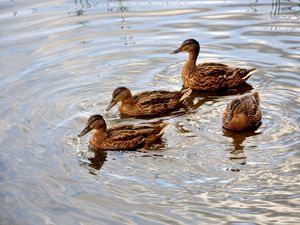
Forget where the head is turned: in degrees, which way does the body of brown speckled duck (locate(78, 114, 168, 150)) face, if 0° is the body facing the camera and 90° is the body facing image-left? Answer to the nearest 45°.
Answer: approximately 90°

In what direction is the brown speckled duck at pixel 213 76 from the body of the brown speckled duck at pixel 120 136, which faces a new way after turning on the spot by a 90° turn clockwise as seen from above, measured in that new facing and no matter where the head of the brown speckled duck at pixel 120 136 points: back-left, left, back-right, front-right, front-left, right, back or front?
front-right

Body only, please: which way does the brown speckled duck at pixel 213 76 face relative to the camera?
to the viewer's left

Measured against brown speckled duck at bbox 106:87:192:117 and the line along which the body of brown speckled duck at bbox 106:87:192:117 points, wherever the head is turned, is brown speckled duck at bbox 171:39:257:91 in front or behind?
behind

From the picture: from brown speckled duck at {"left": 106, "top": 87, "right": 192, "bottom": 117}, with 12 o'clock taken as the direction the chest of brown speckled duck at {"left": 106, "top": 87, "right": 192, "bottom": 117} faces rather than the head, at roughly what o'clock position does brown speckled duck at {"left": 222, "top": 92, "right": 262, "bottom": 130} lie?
brown speckled duck at {"left": 222, "top": 92, "right": 262, "bottom": 130} is roughly at 7 o'clock from brown speckled duck at {"left": 106, "top": 87, "right": 192, "bottom": 117}.

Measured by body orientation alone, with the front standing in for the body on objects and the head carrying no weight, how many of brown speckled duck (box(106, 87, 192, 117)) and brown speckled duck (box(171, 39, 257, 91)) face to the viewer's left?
2

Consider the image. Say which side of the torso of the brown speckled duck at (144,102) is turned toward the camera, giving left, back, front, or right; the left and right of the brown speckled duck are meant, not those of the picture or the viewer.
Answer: left

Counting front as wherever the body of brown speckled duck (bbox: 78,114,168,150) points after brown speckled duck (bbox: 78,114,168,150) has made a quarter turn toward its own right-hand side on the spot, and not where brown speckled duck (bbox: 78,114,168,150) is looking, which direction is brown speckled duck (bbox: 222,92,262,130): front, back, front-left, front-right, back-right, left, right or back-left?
right
